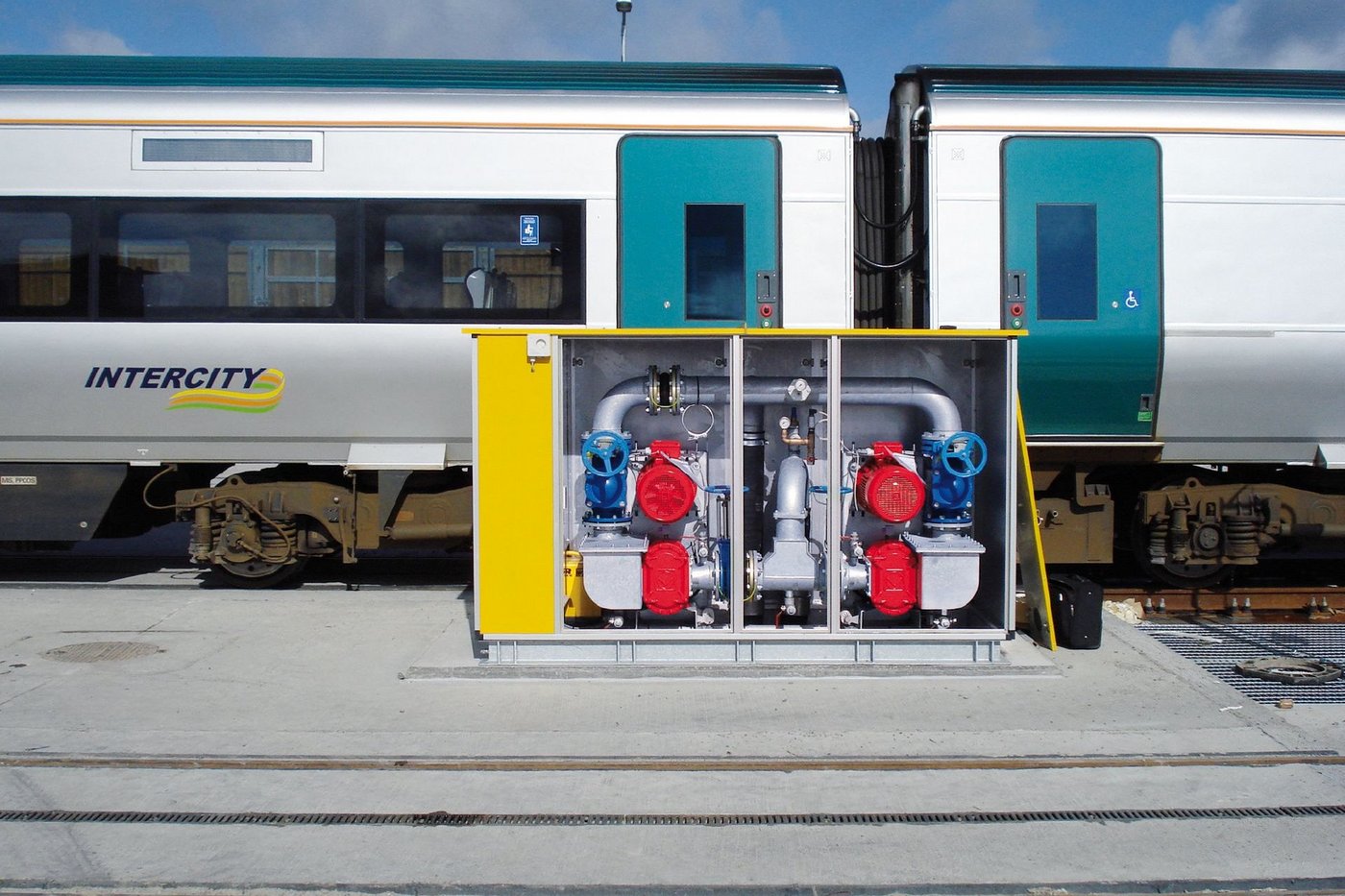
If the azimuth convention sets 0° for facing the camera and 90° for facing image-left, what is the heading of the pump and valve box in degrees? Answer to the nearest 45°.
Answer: approximately 0°

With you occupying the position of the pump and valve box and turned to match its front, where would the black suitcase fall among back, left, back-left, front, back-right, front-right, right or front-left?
left

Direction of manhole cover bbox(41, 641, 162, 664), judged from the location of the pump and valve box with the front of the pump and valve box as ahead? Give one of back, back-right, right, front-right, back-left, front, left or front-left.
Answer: right

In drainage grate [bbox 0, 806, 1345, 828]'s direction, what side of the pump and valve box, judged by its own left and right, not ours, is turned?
front

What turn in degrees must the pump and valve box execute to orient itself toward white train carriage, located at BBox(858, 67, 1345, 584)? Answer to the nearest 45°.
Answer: approximately 135° to its left

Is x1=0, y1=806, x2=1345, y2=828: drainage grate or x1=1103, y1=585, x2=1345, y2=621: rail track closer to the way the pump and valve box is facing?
the drainage grate

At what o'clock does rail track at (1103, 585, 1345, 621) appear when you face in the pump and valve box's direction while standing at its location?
The rail track is roughly at 8 o'clock from the pump and valve box.

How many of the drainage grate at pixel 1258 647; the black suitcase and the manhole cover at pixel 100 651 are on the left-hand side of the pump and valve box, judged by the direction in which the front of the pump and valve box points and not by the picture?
2
